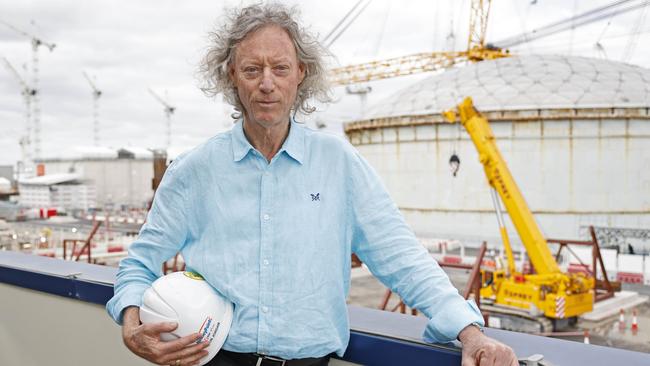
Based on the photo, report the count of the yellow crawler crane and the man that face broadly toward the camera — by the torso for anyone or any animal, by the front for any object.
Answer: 1

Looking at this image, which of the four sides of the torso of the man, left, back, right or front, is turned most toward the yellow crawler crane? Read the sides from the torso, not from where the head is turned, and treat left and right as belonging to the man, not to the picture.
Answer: back

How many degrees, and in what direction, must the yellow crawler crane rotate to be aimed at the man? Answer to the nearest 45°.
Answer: approximately 135° to its left

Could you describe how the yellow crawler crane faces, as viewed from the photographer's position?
facing away from the viewer and to the left of the viewer

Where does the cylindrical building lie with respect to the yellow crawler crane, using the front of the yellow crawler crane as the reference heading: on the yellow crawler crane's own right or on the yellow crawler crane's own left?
on the yellow crawler crane's own right

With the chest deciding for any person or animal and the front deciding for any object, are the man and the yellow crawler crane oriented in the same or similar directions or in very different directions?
very different directions

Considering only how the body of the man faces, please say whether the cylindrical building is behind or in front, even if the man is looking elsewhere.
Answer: behind

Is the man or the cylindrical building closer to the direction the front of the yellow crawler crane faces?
the cylindrical building
